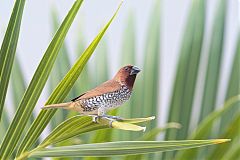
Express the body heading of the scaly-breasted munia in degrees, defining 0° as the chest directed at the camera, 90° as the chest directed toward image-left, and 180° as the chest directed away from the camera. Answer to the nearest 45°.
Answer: approximately 270°

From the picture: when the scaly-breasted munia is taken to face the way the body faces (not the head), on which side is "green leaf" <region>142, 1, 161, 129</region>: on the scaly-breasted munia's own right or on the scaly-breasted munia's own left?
on the scaly-breasted munia's own left

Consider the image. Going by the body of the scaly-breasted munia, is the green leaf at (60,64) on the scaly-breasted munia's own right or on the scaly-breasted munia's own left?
on the scaly-breasted munia's own left

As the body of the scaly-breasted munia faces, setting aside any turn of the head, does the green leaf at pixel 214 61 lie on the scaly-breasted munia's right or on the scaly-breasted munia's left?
on the scaly-breasted munia's left

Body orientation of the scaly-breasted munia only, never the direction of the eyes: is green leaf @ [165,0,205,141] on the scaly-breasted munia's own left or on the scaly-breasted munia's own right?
on the scaly-breasted munia's own left

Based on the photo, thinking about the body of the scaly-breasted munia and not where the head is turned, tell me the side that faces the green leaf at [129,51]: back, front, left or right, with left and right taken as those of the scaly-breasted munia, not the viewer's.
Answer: left
